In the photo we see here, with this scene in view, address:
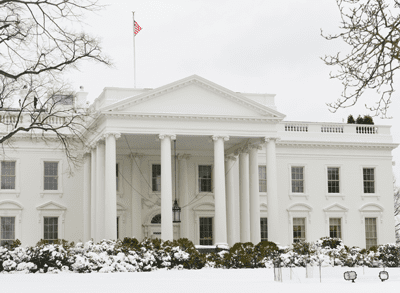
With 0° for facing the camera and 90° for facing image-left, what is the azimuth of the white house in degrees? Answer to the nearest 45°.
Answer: approximately 0°
